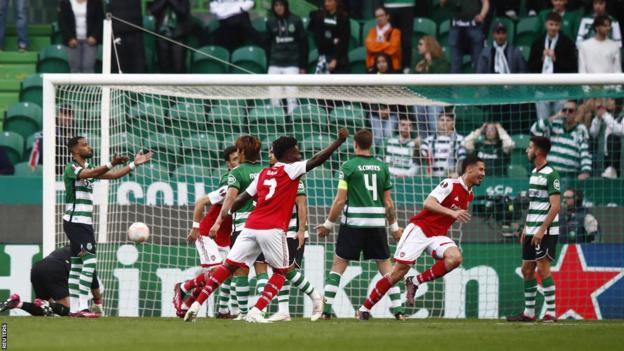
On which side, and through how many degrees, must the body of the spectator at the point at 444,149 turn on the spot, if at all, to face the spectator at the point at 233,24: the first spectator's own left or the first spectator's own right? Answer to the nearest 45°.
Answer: approximately 135° to the first spectator's own right

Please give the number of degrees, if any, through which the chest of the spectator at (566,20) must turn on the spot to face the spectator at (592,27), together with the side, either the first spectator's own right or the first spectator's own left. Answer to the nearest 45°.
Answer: approximately 45° to the first spectator's own left

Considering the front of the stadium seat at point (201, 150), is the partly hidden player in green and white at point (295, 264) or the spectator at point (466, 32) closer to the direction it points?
the partly hidden player in green and white

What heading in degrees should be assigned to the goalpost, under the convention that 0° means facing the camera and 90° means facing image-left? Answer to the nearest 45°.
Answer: approximately 0°

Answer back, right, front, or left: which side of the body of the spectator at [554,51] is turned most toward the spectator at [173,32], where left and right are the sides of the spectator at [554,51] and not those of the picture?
right
